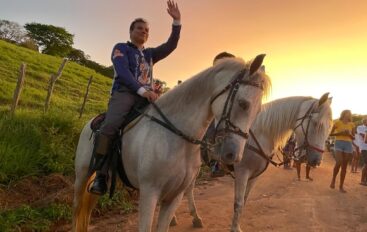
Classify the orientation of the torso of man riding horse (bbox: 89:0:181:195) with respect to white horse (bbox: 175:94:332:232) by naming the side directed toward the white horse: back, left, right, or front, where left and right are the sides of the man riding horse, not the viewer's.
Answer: left

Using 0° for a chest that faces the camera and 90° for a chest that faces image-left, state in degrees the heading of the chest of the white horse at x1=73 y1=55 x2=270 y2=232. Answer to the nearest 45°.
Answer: approximately 315°

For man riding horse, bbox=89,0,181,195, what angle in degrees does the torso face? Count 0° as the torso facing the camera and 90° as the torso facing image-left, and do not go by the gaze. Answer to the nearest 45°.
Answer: approximately 315°

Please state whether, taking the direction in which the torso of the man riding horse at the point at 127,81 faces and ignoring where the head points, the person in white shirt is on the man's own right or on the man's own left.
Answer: on the man's own left
